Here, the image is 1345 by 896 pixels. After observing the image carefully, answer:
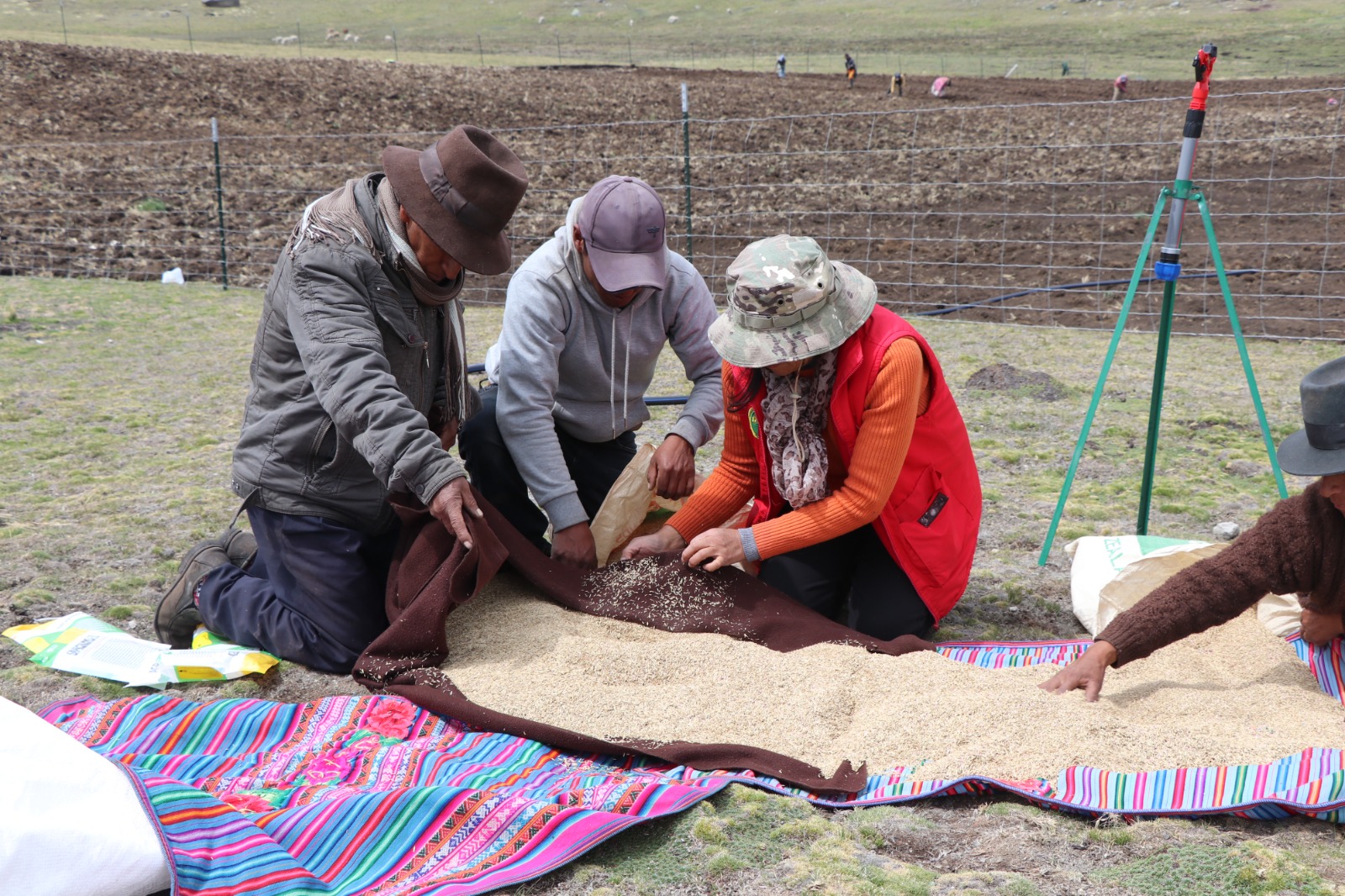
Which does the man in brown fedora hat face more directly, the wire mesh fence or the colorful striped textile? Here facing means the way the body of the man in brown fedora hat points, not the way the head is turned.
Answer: the colorful striped textile

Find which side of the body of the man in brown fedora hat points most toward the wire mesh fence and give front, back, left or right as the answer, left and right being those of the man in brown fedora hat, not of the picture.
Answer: left

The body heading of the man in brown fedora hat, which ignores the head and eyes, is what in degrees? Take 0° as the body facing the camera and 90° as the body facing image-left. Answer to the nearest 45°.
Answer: approximately 315°

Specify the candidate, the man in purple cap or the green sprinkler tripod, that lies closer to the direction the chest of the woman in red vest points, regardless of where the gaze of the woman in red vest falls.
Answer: the man in purple cap

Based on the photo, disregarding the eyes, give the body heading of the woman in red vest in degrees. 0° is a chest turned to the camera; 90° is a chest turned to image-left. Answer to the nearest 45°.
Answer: approximately 45°

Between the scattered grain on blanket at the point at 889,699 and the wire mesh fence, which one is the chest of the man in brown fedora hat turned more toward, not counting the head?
the scattered grain on blanket

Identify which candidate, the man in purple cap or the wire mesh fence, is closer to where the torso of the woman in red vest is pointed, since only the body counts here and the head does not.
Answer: the man in purple cap

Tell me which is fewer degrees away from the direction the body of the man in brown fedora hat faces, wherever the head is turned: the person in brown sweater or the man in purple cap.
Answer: the person in brown sweater

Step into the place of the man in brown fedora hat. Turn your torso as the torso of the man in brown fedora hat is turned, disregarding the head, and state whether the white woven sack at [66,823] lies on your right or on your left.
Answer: on your right
